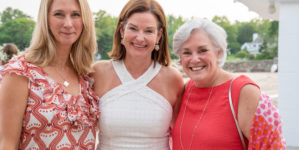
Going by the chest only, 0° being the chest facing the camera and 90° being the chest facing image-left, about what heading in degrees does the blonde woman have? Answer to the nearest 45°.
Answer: approximately 315°

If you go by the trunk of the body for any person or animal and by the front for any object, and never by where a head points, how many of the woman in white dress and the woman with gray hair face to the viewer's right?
0

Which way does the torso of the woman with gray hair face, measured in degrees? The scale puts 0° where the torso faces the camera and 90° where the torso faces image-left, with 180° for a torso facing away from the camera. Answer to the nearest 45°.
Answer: approximately 45°

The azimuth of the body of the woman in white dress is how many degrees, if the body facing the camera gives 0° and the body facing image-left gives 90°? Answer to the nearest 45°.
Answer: approximately 0°

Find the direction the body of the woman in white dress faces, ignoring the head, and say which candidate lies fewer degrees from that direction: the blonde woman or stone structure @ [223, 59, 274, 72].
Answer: the blonde woman

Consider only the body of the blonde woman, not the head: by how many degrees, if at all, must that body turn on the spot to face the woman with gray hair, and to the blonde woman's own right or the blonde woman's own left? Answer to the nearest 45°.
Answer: approximately 45° to the blonde woman's own left

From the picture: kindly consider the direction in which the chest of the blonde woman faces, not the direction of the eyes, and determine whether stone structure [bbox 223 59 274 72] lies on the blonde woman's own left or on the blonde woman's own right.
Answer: on the blonde woman's own left

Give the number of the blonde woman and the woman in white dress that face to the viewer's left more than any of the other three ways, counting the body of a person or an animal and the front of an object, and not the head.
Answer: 0

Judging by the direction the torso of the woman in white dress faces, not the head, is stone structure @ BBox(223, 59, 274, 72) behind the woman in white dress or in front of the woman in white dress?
behind

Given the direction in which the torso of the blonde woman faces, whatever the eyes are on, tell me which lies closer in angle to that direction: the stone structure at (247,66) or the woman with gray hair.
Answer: the woman with gray hair

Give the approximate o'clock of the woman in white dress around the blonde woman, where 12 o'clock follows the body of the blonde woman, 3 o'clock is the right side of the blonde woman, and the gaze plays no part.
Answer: The woman in white dress is roughly at 10 o'clock from the blonde woman.

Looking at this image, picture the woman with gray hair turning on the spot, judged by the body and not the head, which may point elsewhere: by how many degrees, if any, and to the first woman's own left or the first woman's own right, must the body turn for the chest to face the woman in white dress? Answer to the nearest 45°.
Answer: approximately 45° to the first woman's own right
